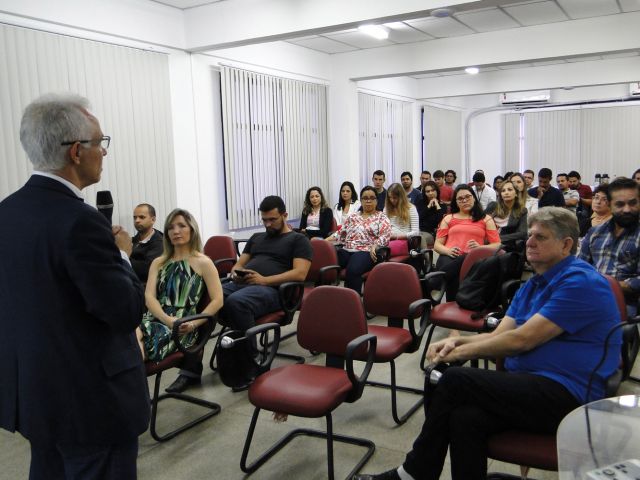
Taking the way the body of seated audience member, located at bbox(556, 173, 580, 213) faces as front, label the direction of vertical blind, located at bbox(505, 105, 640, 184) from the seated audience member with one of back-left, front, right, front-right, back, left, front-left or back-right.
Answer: back-right

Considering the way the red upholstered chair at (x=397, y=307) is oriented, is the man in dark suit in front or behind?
in front

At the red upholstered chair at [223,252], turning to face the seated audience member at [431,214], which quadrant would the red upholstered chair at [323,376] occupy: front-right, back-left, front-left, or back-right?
back-right

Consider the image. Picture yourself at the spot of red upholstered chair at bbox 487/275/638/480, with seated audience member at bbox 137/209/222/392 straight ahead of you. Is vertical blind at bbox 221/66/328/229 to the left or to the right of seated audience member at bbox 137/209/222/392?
right

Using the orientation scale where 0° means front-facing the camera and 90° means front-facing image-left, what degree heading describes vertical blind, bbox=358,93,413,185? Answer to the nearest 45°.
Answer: approximately 315°

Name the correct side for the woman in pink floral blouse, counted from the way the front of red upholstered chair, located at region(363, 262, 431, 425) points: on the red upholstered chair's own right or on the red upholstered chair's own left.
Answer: on the red upholstered chair's own right

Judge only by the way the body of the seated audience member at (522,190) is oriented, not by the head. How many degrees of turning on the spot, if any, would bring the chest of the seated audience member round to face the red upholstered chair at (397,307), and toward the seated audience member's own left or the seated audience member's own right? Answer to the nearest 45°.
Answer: approximately 45° to the seated audience member's own left

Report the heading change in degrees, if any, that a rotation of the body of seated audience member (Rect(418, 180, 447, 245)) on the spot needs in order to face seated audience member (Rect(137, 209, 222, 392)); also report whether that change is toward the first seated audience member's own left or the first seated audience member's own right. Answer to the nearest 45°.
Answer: approximately 45° to the first seated audience member's own left

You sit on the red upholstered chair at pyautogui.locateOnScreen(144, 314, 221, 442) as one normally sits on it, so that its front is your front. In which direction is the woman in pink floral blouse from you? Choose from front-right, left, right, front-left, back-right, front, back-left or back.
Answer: back

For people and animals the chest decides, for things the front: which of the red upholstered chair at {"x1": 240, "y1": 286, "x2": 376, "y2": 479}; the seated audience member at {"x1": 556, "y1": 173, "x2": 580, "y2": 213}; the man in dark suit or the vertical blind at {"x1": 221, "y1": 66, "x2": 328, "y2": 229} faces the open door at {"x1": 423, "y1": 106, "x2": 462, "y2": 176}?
the man in dark suit

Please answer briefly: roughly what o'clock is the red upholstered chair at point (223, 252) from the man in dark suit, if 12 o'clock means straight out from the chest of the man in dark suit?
The red upholstered chair is roughly at 11 o'clock from the man in dark suit.

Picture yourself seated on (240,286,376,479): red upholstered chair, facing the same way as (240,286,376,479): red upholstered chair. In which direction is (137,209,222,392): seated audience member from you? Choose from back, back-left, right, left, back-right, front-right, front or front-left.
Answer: right

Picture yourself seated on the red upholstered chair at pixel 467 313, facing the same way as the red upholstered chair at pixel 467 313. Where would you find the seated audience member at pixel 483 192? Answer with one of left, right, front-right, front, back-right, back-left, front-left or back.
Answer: back-right

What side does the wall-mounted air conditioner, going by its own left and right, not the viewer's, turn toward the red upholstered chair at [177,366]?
front

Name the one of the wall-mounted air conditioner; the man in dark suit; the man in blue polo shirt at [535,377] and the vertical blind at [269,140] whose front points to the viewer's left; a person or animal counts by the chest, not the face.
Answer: the man in blue polo shirt

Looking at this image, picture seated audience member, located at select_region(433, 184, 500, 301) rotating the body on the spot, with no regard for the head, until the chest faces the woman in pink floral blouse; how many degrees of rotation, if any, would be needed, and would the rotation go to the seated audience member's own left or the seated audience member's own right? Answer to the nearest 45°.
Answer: approximately 45° to the seated audience member's own right

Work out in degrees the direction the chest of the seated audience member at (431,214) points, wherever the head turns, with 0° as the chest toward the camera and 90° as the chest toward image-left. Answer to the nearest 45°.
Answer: approximately 45°

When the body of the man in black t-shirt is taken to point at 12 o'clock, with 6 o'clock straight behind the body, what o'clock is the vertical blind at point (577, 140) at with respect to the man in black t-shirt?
The vertical blind is roughly at 6 o'clock from the man in black t-shirt.
